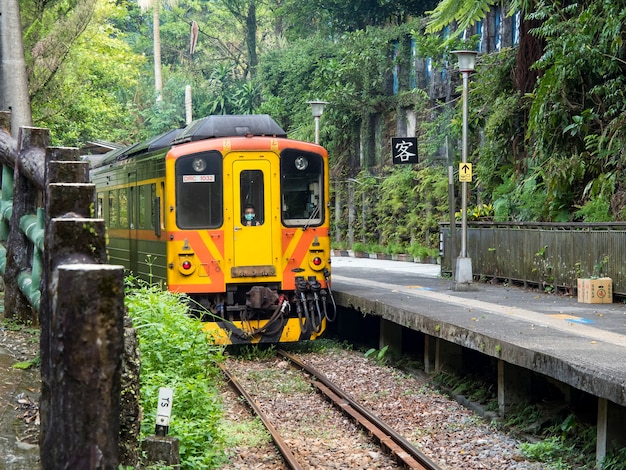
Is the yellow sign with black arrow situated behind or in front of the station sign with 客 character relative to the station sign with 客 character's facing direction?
in front

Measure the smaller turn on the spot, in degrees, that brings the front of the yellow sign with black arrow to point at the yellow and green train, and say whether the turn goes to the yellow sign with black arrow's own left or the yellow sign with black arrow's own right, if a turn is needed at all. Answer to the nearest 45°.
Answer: approximately 45° to the yellow sign with black arrow's own right

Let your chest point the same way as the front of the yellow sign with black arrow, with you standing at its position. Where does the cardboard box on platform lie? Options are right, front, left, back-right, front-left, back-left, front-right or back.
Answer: front-left

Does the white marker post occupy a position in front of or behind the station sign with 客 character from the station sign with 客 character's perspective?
in front

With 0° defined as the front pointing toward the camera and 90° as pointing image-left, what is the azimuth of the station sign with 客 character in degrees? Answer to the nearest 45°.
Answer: approximately 0°

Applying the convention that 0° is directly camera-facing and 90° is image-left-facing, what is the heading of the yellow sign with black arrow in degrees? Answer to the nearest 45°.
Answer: approximately 0°

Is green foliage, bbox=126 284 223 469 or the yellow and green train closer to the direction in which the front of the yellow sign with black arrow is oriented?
the green foliage

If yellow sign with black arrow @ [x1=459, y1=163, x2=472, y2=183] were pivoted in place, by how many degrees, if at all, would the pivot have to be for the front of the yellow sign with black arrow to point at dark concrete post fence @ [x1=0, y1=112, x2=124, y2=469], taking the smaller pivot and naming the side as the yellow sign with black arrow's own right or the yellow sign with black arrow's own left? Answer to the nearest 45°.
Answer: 0° — it already faces it

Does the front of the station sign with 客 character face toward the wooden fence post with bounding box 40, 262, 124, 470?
yes

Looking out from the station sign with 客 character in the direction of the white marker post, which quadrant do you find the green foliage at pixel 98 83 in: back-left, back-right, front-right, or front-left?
back-right

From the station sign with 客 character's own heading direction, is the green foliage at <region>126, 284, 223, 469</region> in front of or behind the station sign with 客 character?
in front
